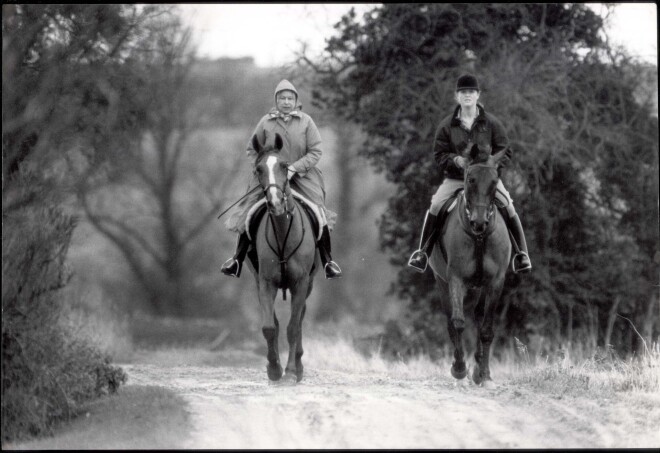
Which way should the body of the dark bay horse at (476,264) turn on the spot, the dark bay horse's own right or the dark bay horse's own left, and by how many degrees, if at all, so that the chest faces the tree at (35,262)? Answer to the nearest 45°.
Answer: approximately 45° to the dark bay horse's own right

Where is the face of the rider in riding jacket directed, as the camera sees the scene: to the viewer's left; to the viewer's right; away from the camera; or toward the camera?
toward the camera

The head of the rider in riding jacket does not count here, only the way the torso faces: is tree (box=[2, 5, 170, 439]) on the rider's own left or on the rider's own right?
on the rider's own right

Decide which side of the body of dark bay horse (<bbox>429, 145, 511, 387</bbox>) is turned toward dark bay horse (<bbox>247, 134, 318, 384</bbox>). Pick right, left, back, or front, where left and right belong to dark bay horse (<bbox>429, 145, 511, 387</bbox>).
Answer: right

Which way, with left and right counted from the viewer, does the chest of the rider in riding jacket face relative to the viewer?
facing the viewer

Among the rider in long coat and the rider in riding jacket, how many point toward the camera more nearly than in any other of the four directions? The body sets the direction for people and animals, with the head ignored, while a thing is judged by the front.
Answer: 2

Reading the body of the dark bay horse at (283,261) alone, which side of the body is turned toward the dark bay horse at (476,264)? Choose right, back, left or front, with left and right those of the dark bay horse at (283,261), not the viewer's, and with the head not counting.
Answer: left

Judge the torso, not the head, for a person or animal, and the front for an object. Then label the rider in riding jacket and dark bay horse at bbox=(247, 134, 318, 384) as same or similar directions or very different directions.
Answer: same or similar directions

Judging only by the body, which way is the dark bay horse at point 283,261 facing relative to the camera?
toward the camera

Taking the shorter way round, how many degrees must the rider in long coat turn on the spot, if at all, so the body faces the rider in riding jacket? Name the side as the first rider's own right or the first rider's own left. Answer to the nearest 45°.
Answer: approximately 90° to the first rider's own left

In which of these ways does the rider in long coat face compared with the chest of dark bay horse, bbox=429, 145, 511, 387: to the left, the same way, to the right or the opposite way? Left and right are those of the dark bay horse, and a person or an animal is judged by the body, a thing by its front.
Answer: the same way

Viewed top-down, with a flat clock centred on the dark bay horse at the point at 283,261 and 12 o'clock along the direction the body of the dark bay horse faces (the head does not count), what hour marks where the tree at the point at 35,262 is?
The tree is roughly at 2 o'clock from the dark bay horse.

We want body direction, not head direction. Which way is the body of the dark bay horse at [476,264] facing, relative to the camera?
toward the camera

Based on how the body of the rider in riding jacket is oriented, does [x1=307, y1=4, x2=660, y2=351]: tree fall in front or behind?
behind
